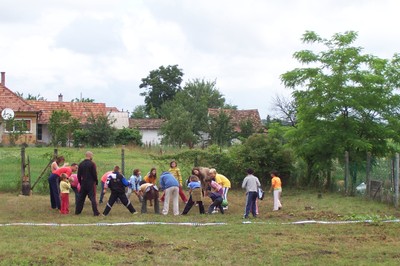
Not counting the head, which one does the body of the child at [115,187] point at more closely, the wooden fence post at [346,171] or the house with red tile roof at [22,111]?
the house with red tile roof

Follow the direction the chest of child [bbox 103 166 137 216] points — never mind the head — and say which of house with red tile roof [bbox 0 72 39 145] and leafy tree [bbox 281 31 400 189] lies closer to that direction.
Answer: the house with red tile roof

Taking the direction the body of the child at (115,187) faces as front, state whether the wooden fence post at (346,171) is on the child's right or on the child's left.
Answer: on the child's right

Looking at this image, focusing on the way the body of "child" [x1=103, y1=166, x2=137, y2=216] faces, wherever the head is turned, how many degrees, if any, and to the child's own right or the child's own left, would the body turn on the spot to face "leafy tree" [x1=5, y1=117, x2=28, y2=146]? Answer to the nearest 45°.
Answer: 0° — they already face it

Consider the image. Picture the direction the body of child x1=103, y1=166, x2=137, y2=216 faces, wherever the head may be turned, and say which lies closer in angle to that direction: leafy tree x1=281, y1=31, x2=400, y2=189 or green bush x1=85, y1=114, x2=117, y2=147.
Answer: the green bush
